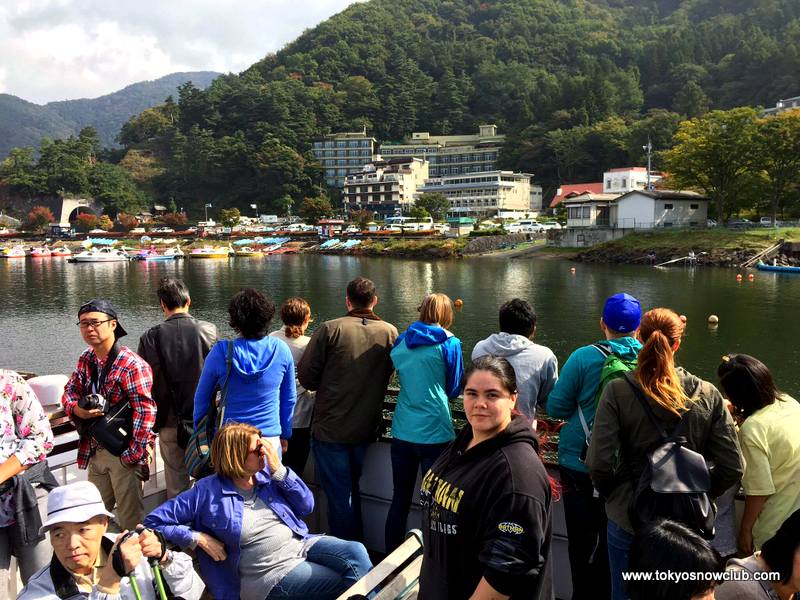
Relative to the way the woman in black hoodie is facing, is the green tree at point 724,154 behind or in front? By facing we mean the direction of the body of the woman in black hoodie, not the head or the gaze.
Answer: behind

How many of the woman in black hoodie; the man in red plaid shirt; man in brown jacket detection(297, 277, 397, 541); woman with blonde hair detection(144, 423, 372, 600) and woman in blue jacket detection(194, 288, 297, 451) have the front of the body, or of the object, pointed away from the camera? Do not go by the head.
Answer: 2

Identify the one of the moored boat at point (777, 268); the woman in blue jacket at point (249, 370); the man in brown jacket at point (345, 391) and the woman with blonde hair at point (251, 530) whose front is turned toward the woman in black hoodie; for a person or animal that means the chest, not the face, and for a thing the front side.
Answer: the woman with blonde hair

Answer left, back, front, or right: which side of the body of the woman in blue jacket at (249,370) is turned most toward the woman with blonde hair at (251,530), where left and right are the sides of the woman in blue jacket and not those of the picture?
back

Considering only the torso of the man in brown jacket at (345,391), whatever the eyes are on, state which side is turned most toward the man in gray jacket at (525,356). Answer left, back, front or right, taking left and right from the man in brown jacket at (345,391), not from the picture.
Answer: right

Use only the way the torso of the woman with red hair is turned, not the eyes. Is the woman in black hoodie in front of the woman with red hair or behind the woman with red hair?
behind

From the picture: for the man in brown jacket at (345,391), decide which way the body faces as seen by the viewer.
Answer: away from the camera

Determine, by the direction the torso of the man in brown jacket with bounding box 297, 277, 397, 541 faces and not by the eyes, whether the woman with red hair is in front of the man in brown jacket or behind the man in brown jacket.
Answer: behind

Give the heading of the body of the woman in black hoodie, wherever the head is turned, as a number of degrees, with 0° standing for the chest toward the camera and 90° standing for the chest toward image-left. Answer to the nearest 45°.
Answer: approximately 45°

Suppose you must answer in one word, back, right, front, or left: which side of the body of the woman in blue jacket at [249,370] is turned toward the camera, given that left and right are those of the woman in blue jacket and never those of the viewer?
back

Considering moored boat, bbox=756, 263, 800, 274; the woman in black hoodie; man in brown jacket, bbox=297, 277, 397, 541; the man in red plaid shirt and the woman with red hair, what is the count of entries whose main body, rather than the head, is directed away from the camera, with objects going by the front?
2

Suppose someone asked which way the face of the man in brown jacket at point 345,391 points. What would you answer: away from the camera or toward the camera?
away from the camera
